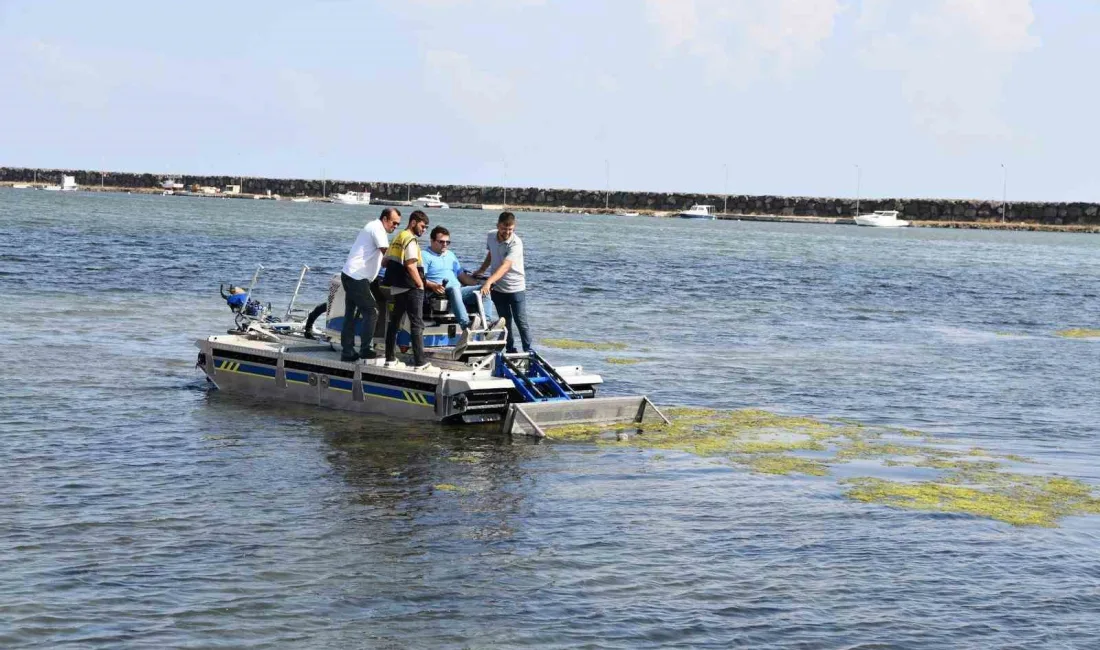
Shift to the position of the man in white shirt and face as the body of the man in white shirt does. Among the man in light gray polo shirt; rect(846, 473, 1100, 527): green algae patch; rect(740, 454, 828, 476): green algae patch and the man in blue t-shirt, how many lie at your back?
0

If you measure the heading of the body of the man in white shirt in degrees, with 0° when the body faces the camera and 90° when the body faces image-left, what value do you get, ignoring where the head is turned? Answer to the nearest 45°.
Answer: approximately 270°

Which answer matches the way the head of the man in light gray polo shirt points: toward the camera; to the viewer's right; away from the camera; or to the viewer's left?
toward the camera

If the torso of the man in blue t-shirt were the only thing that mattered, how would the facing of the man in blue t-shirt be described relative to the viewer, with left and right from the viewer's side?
facing the viewer and to the right of the viewer

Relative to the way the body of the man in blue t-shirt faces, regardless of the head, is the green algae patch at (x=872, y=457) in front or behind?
in front

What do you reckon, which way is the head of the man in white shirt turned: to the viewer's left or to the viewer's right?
to the viewer's right

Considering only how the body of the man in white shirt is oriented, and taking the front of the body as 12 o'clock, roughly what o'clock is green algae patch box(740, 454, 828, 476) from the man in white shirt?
The green algae patch is roughly at 1 o'clock from the man in white shirt.

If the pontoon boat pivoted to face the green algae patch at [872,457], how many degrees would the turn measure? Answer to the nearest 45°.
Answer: approximately 45° to its left

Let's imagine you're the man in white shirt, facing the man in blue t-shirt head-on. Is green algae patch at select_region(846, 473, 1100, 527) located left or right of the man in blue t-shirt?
right

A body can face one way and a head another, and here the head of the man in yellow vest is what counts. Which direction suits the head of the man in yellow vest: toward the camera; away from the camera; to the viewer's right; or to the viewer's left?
to the viewer's right
